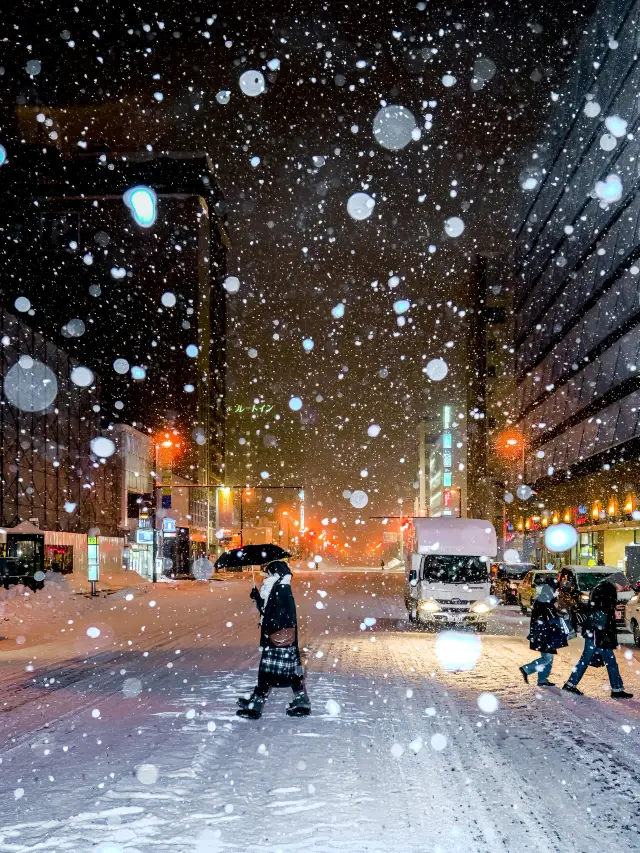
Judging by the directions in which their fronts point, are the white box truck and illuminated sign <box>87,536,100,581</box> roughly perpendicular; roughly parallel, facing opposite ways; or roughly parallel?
roughly parallel

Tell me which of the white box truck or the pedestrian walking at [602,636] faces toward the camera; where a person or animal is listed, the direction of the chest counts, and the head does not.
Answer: the white box truck

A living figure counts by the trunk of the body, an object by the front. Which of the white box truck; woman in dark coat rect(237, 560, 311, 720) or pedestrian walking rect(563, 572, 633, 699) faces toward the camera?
the white box truck

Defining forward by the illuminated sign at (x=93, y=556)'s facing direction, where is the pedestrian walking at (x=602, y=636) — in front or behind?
in front

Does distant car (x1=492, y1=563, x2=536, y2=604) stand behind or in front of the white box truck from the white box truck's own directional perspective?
behind

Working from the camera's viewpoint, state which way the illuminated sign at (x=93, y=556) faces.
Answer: facing the viewer

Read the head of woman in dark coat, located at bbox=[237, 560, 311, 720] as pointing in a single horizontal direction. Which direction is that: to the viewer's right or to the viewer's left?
to the viewer's left

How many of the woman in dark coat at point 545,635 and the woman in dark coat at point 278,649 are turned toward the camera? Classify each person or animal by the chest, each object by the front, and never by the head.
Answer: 0

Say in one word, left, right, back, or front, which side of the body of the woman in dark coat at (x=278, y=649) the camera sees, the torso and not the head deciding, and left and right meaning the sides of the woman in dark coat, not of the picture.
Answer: left

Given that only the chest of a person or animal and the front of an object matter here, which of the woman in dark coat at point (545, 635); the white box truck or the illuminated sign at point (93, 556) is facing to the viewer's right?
the woman in dark coat
